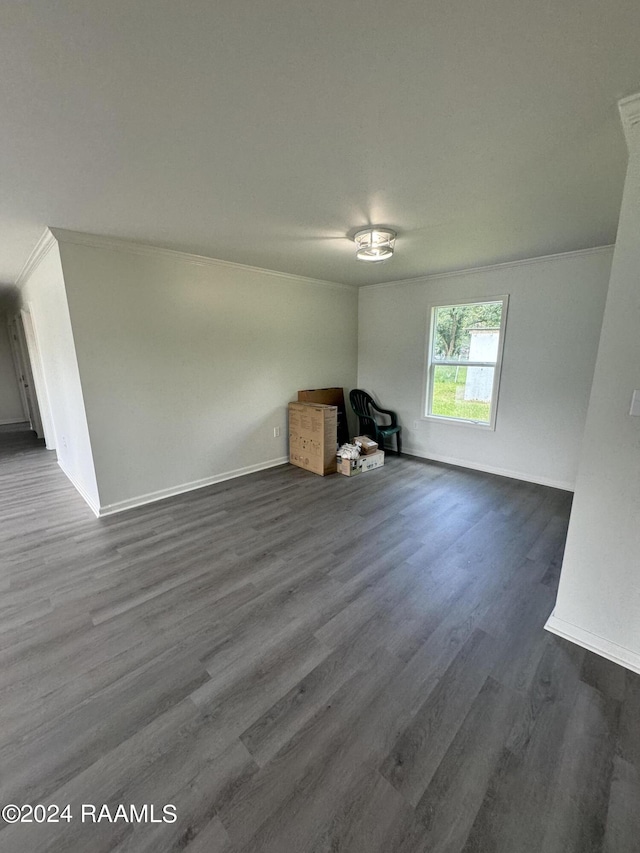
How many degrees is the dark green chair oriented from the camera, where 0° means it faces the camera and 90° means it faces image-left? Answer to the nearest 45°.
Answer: approximately 315°

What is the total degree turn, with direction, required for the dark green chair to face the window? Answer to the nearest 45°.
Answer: approximately 45° to its left

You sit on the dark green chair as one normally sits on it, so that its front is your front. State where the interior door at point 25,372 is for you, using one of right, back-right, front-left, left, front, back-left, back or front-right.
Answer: back-right

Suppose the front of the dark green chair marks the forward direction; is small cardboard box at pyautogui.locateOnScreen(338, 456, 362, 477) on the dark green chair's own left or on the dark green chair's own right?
on the dark green chair's own right

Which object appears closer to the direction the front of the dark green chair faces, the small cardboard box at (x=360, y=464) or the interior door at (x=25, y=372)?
the small cardboard box

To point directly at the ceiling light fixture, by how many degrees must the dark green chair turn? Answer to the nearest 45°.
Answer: approximately 45° to its right

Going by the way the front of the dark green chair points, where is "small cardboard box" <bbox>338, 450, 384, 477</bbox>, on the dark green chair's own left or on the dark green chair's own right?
on the dark green chair's own right

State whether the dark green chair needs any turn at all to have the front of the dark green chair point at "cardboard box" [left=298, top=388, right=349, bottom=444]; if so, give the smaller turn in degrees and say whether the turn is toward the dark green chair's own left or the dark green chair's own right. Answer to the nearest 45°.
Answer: approximately 135° to the dark green chair's own right

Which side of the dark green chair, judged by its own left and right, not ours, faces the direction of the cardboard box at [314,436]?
right
